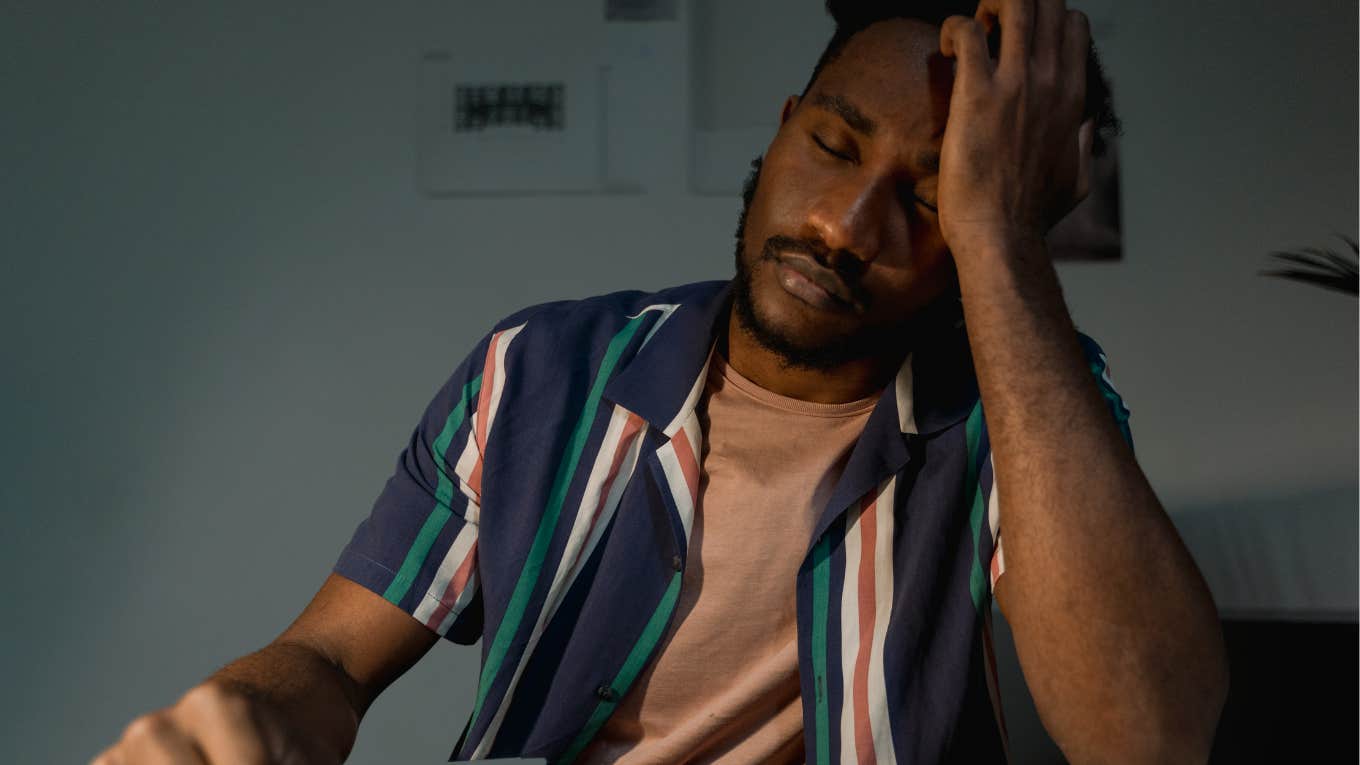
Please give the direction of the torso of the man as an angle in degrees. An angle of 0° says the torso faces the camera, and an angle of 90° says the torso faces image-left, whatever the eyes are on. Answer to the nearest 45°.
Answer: approximately 0°
